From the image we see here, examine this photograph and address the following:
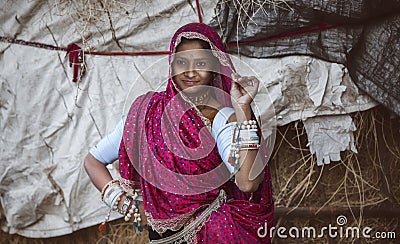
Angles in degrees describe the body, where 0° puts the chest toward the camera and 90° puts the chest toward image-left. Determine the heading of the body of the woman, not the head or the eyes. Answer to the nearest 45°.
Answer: approximately 0°

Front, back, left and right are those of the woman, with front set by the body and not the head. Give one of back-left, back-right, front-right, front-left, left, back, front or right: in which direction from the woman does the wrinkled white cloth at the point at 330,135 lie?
back-left
